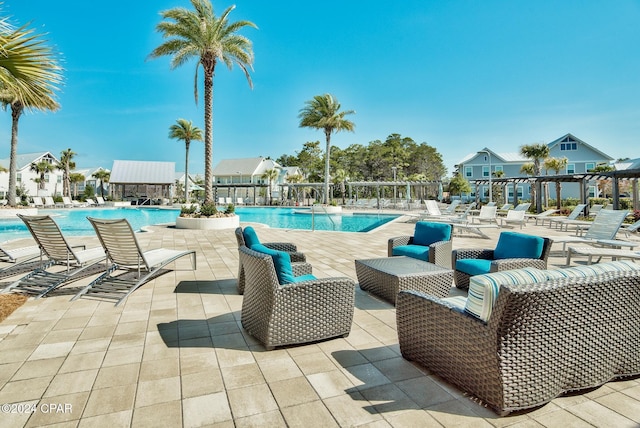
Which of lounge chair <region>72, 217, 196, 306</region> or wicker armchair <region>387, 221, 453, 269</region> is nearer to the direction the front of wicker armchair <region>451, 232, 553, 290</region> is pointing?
the lounge chair

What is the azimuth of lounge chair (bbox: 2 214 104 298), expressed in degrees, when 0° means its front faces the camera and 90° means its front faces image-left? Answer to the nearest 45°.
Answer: approximately 225°

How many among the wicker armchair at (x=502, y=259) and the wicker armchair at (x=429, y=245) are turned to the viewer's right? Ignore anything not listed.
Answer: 0

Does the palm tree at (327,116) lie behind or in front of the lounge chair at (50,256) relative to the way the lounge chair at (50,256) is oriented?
in front

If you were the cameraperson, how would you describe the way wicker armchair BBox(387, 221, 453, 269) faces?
facing the viewer and to the left of the viewer

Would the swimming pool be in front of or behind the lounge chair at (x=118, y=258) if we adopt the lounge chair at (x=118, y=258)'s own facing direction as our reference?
in front

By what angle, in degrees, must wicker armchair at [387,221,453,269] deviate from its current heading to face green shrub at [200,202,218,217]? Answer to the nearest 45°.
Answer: approximately 90° to its right

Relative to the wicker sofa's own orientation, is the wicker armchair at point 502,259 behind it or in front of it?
in front

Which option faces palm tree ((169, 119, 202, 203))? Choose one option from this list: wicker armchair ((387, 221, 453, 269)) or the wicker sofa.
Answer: the wicker sofa

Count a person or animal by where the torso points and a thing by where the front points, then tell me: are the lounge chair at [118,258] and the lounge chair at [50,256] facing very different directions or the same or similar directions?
same or similar directions

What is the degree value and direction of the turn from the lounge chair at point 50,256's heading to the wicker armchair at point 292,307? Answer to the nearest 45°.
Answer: approximately 90° to its right

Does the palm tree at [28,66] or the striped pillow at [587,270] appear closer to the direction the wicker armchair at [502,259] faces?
the palm tree

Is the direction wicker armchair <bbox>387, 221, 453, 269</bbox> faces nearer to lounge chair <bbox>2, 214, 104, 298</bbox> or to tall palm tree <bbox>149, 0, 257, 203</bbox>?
the lounge chair

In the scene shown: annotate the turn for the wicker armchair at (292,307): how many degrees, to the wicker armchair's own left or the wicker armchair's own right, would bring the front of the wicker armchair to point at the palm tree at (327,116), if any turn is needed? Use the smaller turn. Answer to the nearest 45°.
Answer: approximately 45° to the wicker armchair's own left

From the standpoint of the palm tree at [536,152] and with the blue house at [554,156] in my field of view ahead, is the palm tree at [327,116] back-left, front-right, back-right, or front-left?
back-left
